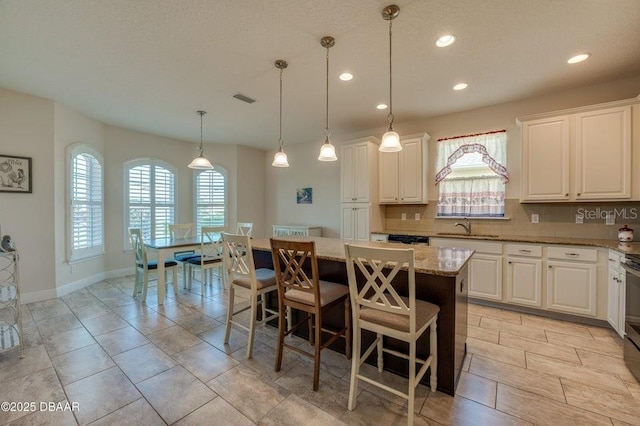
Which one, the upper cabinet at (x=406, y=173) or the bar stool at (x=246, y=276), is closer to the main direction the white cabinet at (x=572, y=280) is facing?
the bar stool

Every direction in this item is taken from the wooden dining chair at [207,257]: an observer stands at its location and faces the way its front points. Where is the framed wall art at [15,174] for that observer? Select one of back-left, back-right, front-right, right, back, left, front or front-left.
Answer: front-left

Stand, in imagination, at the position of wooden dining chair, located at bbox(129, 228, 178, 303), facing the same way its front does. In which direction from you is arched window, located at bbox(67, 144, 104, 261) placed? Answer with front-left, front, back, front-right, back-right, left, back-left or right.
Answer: left

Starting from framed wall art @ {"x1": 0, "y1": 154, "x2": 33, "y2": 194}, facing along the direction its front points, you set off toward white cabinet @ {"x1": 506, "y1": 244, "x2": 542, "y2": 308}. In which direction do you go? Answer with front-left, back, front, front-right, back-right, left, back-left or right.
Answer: front-left

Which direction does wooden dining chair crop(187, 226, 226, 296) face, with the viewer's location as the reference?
facing away from the viewer and to the left of the viewer

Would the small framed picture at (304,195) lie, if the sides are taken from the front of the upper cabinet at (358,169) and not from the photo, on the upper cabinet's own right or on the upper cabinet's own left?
on the upper cabinet's own right

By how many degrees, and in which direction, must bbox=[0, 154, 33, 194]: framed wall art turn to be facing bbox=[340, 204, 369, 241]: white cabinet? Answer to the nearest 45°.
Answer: approximately 45° to its left

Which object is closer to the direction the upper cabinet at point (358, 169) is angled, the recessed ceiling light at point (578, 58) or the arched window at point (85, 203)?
the arched window

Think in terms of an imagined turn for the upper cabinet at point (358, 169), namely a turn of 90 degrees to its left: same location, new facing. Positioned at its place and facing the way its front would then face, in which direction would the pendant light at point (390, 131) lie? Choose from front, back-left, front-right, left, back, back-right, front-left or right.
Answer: front-right

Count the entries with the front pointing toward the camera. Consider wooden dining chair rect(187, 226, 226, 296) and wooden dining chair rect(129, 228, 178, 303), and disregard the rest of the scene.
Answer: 0

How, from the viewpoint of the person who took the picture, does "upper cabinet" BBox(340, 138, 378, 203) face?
facing the viewer and to the left of the viewer

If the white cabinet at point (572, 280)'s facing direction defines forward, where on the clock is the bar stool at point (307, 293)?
The bar stool is roughly at 1 o'clock from the white cabinet.
